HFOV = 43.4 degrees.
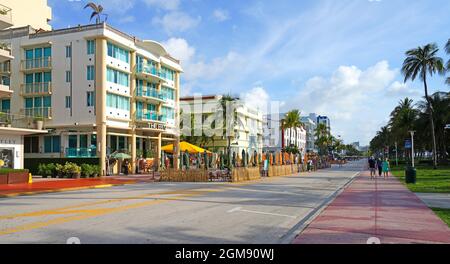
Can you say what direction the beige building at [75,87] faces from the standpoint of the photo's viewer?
facing the viewer and to the right of the viewer

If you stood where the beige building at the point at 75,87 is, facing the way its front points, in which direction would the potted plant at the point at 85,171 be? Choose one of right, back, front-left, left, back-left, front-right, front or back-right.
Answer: front-right

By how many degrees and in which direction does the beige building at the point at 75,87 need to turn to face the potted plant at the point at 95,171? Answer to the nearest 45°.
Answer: approximately 45° to its right

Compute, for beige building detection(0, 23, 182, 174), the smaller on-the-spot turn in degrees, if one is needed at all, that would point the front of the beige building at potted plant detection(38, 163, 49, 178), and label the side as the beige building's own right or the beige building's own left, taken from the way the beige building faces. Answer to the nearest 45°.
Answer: approximately 45° to the beige building's own right

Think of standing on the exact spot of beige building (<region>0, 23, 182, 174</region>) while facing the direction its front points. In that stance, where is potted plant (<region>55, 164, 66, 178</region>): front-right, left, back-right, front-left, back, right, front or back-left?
front-right
